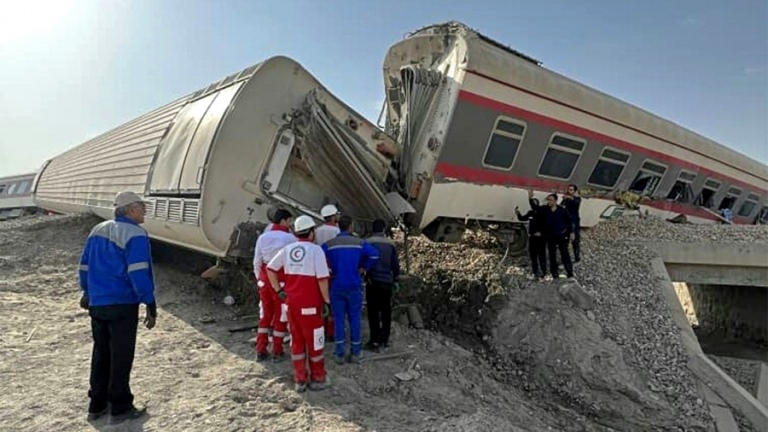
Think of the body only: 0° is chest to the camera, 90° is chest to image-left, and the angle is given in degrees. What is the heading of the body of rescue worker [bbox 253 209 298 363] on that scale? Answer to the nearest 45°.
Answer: approximately 225°

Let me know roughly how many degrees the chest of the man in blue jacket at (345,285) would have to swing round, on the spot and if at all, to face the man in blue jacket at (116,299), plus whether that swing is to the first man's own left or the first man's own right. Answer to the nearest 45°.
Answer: approximately 135° to the first man's own left

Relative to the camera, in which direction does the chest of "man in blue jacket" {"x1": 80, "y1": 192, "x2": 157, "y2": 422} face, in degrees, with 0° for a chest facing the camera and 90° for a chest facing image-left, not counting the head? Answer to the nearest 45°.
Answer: approximately 225°

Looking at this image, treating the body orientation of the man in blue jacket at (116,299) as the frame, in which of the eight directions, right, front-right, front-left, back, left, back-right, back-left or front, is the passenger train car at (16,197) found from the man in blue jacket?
front-left

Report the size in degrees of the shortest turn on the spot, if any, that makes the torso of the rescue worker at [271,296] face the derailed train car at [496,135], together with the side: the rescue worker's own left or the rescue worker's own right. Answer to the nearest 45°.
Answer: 0° — they already face it

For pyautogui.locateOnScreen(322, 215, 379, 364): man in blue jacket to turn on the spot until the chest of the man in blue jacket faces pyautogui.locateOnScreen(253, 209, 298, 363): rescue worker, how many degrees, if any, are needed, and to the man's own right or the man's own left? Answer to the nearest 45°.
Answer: approximately 90° to the man's own left

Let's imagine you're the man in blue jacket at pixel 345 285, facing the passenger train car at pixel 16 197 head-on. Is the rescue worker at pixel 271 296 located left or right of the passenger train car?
left

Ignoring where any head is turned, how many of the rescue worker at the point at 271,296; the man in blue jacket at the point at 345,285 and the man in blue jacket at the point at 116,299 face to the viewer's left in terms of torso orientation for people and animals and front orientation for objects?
0

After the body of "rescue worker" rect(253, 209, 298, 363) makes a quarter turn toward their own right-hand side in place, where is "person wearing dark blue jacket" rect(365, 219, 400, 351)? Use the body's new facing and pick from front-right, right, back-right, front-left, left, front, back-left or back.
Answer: front-left

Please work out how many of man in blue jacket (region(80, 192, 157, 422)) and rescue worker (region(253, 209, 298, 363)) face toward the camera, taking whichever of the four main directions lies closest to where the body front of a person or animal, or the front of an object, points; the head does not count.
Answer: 0

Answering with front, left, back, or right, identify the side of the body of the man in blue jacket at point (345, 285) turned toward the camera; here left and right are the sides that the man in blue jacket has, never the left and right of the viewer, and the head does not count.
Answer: back
